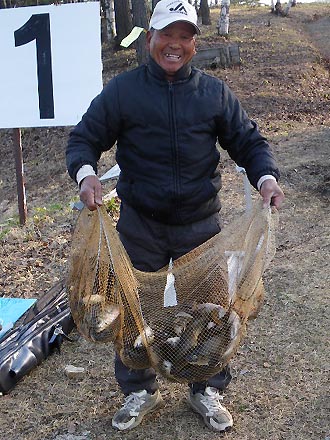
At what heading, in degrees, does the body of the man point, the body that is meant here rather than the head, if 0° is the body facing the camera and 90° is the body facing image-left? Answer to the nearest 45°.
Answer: approximately 0°

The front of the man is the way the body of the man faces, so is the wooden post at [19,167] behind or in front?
behind
